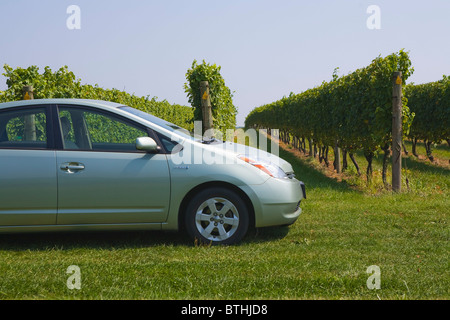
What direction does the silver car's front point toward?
to the viewer's right

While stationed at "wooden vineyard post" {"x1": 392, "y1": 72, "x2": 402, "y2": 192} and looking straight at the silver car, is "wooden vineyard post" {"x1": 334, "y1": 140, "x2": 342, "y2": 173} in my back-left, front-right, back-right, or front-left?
back-right
